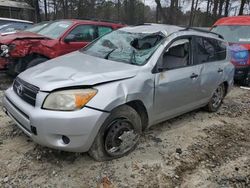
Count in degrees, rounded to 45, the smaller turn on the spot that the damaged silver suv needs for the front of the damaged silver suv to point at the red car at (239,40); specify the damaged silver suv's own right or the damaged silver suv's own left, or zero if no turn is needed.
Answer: approximately 180°

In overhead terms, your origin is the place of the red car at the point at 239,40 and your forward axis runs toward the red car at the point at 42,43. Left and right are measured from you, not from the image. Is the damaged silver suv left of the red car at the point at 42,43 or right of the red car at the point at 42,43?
left

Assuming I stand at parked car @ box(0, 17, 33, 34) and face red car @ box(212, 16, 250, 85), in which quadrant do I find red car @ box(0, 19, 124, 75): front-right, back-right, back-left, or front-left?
front-right

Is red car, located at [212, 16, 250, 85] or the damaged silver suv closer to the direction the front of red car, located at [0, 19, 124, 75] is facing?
the damaged silver suv

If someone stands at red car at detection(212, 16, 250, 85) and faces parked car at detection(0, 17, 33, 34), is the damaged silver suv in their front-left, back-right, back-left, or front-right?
front-left

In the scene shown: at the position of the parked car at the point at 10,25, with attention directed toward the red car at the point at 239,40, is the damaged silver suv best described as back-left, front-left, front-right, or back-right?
front-right

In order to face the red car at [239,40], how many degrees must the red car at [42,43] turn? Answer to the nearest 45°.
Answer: approximately 135° to its left

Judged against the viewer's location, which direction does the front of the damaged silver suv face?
facing the viewer and to the left of the viewer

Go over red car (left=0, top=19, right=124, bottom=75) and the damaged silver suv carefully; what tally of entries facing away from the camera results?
0

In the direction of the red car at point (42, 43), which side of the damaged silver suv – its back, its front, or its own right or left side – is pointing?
right

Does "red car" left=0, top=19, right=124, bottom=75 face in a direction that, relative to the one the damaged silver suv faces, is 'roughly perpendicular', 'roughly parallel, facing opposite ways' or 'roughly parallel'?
roughly parallel
